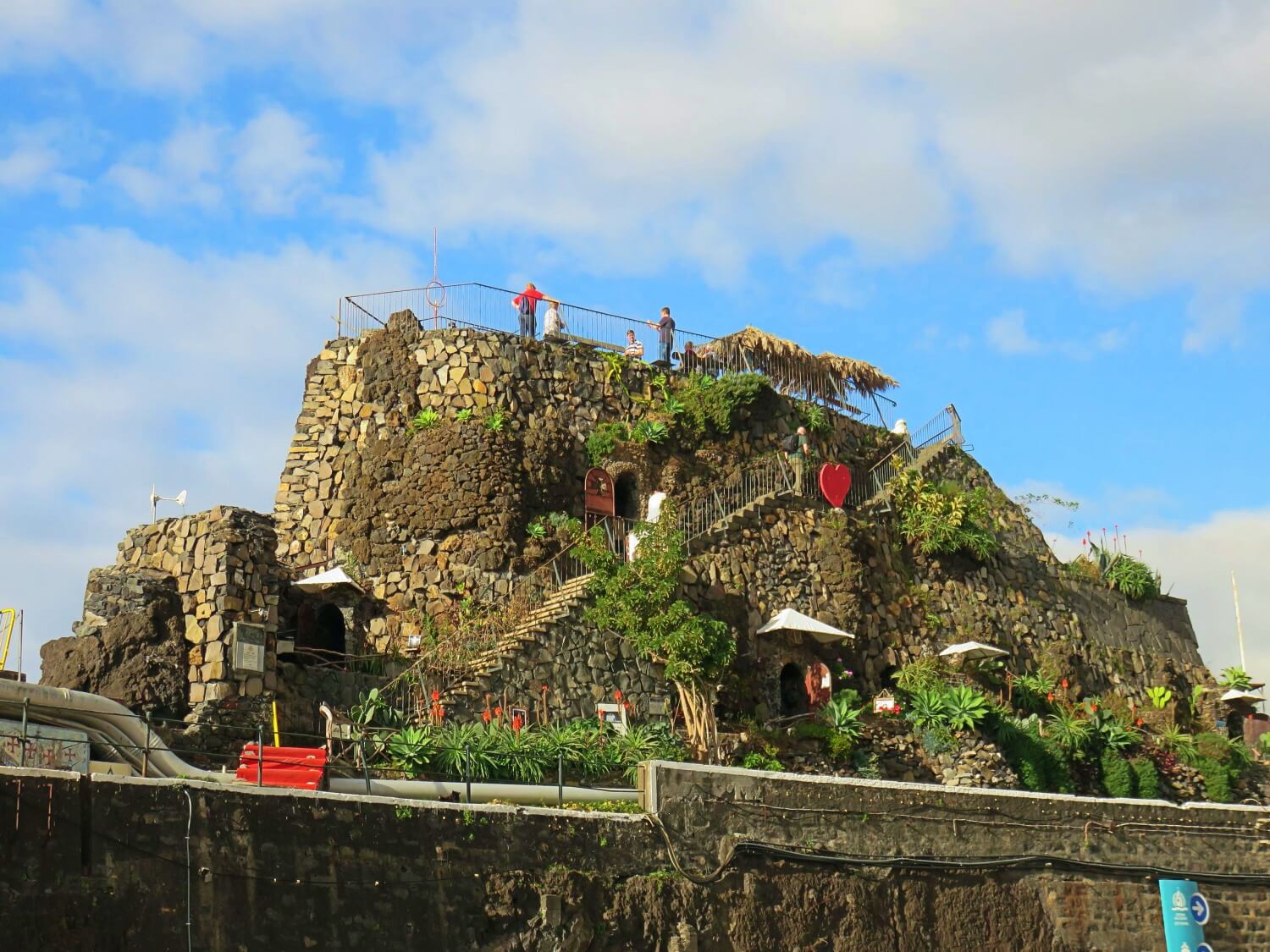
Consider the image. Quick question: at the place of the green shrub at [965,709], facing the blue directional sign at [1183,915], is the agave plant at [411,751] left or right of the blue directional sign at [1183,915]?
right

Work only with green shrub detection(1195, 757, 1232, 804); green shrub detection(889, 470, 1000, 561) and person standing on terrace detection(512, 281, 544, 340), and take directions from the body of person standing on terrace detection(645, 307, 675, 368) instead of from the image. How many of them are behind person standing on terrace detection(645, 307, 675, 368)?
2

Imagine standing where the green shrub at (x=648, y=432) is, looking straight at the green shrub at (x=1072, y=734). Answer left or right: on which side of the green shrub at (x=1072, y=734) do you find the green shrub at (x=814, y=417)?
left

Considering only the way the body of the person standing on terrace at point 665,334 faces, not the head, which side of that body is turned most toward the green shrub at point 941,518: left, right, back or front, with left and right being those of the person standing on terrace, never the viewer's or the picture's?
back

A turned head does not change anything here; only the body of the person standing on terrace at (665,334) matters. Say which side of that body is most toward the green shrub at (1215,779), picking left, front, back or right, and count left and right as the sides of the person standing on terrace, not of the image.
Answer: back

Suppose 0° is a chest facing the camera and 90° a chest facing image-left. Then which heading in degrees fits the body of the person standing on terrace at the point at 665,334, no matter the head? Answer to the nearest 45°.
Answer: approximately 90°

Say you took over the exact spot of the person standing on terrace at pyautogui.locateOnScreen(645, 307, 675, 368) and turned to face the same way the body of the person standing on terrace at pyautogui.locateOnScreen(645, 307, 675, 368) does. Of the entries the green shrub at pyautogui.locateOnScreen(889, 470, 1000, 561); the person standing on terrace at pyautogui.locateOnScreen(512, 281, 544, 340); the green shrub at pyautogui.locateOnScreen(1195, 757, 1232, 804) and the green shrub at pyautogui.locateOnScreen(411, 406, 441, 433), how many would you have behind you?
2

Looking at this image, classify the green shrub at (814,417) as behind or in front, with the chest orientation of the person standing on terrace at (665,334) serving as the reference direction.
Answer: behind
